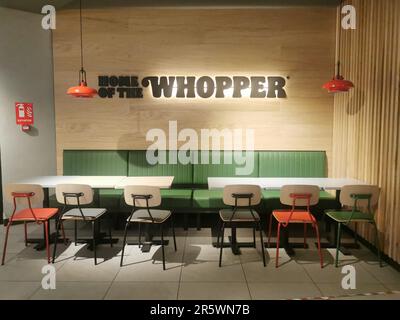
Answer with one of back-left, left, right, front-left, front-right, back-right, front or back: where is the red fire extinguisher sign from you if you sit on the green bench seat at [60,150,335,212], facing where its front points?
right

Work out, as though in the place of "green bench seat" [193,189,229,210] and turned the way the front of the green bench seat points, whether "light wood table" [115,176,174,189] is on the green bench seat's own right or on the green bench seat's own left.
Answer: on the green bench seat's own right

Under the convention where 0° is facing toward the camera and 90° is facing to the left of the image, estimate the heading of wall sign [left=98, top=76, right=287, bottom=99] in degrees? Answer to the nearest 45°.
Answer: approximately 0°

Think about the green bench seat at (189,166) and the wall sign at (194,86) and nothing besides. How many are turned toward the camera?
2

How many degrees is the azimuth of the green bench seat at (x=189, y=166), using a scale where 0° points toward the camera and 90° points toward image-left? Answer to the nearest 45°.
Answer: approximately 0°

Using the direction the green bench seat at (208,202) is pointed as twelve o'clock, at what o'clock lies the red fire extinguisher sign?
The red fire extinguisher sign is roughly at 3 o'clock from the green bench seat.
